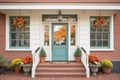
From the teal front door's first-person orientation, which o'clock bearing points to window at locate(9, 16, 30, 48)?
The window is roughly at 3 o'clock from the teal front door.

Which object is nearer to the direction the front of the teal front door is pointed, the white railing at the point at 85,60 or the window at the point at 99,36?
the white railing

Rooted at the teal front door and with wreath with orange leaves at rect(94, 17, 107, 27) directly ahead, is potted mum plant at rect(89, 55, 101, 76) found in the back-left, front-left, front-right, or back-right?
front-right

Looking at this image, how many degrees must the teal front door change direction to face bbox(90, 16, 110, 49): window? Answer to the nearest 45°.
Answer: approximately 90° to its left

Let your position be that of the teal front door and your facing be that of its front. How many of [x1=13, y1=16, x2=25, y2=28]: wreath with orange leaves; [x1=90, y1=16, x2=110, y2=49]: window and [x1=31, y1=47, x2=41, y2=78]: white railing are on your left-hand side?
1

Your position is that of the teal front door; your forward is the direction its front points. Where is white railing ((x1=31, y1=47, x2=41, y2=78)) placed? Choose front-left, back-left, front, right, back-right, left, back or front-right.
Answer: front-right

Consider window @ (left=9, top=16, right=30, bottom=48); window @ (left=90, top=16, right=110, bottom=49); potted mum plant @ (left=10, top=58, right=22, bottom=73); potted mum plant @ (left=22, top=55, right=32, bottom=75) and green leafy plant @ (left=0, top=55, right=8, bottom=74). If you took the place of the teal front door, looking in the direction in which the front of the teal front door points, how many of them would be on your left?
1

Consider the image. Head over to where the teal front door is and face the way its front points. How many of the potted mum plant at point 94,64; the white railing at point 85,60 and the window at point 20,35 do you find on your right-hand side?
1

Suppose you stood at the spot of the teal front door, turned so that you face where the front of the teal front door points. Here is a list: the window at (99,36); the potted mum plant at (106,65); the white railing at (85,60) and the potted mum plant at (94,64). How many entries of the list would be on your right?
0

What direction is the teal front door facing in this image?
toward the camera

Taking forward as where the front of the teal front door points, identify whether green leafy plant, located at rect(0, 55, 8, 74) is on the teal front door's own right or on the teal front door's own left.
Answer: on the teal front door's own right

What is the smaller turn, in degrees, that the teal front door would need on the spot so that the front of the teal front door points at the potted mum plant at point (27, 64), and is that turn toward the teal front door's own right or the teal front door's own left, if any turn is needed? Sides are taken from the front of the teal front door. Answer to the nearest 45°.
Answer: approximately 45° to the teal front door's own right

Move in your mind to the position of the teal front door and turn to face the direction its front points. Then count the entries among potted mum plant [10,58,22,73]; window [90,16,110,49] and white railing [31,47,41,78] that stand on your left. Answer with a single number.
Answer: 1
